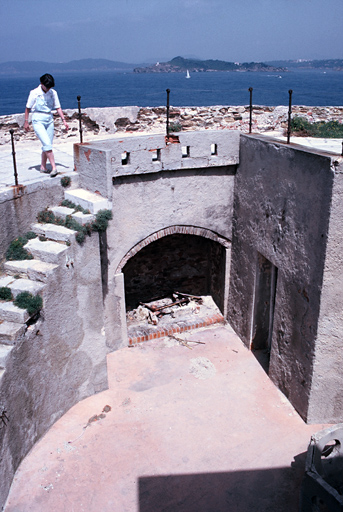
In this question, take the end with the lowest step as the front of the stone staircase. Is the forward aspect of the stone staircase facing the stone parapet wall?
no

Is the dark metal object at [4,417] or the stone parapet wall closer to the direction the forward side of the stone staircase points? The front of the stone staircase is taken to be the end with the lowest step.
the dark metal object

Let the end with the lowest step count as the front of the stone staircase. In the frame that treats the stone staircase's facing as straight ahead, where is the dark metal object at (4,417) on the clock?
The dark metal object is roughly at 11 o'clock from the stone staircase.

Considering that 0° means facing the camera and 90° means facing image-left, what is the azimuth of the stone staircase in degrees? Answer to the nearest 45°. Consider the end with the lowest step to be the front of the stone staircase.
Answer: approximately 45°
